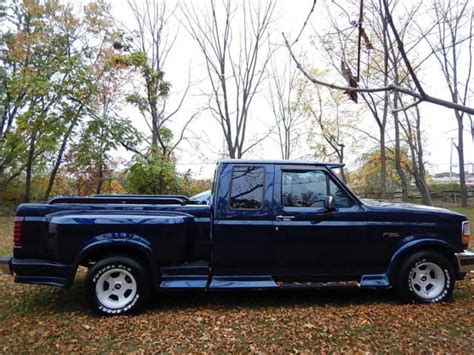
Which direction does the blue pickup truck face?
to the viewer's right
